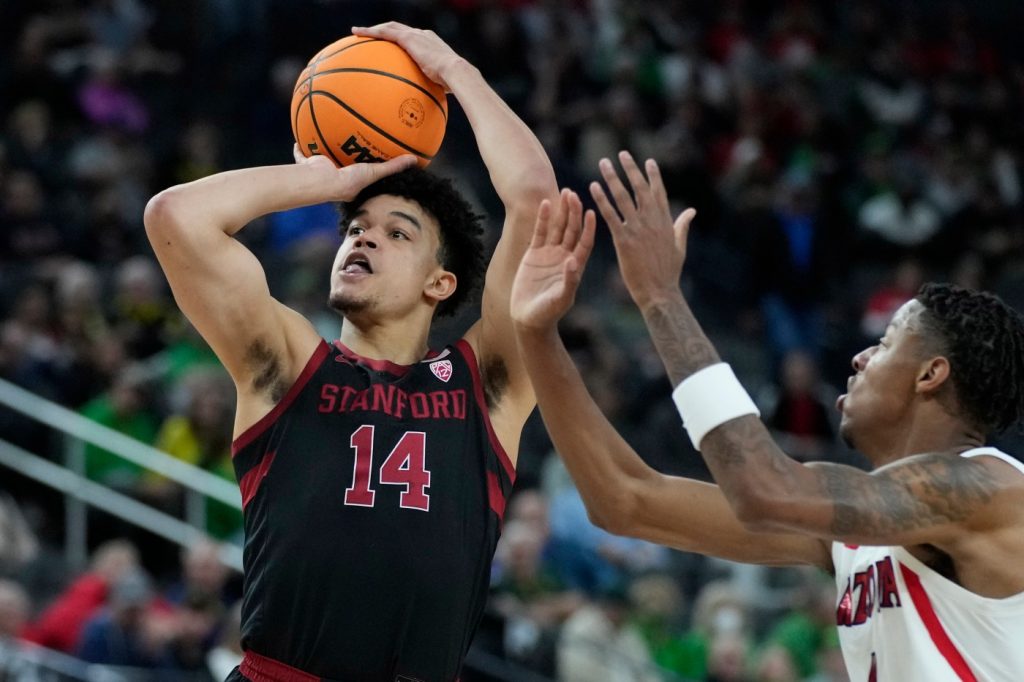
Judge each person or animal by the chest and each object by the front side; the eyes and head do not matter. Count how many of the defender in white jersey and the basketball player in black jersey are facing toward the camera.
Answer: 1

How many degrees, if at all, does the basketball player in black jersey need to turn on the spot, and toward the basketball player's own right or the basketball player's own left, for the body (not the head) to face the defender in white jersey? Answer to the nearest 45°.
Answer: approximately 90° to the basketball player's own left

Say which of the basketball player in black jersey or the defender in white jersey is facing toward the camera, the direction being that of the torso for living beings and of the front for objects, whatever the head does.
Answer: the basketball player in black jersey

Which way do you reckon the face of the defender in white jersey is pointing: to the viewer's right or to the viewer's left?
to the viewer's left

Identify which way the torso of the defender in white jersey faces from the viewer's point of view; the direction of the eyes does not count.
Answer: to the viewer's left

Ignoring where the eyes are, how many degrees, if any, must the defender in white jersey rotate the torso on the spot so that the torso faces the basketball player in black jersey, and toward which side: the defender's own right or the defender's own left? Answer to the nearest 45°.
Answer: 0° — they already face them

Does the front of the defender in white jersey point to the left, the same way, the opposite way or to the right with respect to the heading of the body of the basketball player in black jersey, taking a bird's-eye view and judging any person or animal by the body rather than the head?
to the right

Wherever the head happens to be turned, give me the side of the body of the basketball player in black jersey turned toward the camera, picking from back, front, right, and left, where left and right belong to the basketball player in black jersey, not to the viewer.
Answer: front
